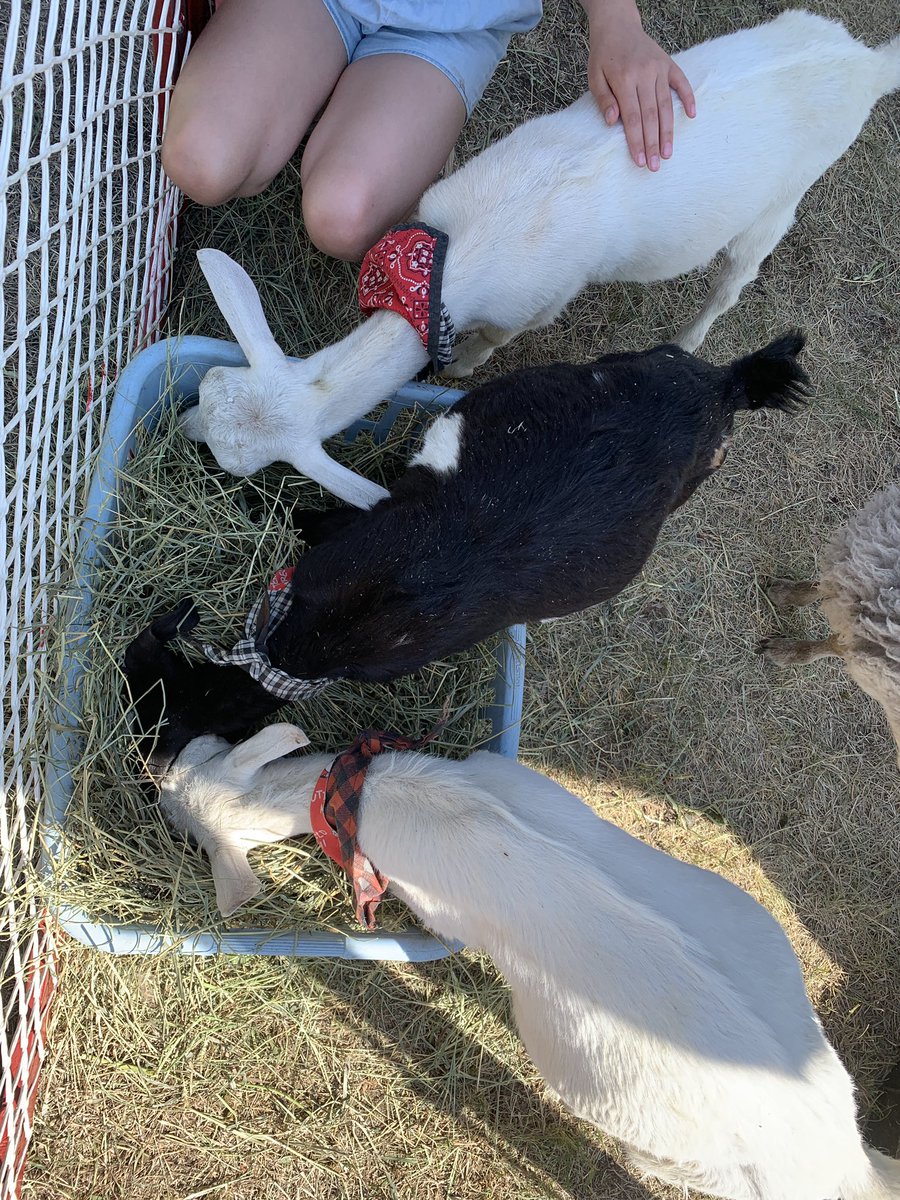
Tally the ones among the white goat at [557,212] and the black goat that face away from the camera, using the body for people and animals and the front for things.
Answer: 0

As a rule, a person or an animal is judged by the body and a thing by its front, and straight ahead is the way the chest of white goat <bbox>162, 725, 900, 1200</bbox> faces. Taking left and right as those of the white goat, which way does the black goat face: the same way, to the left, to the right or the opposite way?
to the left

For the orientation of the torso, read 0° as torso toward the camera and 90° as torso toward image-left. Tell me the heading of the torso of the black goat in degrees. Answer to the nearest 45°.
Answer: approximately 45°

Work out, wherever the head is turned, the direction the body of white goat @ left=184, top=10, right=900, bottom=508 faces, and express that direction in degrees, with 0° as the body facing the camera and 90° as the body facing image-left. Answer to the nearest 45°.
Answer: approximately 45°

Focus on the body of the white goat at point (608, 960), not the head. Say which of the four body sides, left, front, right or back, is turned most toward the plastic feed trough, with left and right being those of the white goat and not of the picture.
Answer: front

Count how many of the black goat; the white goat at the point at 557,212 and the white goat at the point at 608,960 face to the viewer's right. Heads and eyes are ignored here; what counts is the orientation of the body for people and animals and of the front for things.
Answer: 0

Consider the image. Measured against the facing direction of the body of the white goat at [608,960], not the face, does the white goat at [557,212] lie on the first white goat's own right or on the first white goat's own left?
on the first white goat's own right

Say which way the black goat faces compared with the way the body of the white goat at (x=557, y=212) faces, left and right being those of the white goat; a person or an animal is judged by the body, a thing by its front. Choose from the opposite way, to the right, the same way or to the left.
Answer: the same way

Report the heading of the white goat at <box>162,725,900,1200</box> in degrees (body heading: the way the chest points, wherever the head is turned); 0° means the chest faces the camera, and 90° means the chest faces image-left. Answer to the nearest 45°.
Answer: approximately 135°

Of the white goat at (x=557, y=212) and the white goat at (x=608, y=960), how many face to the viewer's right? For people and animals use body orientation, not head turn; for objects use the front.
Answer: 0
